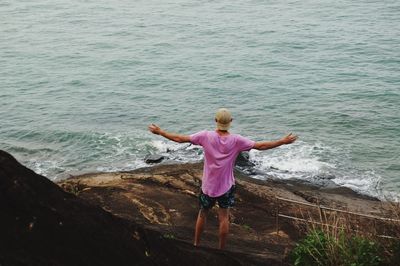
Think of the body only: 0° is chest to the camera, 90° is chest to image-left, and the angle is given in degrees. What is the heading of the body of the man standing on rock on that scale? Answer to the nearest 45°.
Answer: approximately 180°

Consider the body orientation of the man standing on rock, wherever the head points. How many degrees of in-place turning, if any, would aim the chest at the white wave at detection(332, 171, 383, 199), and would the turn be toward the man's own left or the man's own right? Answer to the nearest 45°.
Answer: approximately 45° to the man's own right

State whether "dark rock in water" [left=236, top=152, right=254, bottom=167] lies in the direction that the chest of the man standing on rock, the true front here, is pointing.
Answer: yes

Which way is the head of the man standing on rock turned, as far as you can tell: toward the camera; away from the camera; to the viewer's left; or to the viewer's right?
away from the camera

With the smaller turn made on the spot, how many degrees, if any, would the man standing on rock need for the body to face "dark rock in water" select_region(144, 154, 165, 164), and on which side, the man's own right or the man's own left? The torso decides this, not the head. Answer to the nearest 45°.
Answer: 0° — they already face it

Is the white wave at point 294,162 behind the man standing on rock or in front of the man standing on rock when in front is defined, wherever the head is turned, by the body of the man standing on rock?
in front
